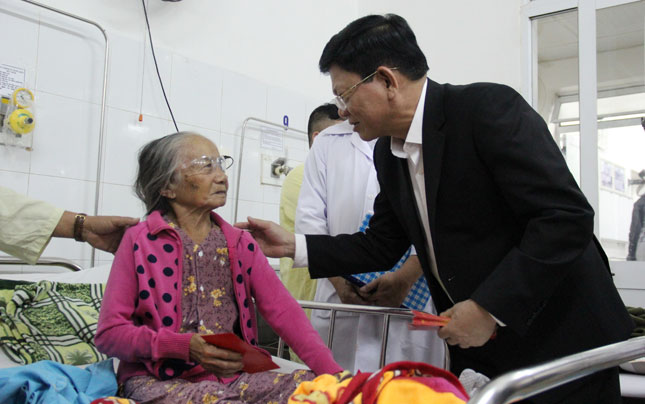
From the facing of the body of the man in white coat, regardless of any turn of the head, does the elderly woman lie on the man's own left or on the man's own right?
on the man's own right

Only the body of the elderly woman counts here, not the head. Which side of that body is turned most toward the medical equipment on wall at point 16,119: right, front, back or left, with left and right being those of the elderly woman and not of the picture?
back

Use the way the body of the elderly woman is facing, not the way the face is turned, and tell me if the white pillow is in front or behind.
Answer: behind

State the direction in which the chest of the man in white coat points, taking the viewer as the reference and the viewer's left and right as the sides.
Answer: facing the viewer and to the right of the viewer

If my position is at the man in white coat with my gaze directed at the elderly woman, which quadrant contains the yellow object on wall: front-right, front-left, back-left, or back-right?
front-right

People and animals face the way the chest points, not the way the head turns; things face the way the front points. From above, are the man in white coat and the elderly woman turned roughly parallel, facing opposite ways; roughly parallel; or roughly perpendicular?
roughly parallel

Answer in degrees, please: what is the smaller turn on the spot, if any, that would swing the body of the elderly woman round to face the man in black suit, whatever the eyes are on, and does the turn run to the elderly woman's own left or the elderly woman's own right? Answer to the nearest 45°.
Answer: approximately 45° to the elderly woman's own left

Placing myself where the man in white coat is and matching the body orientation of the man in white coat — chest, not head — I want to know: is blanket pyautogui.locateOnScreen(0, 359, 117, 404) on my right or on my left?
on my right

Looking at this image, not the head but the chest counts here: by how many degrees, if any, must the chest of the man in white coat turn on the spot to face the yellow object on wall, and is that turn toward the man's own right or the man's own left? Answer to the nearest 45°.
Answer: approximately 135° to the man's own right

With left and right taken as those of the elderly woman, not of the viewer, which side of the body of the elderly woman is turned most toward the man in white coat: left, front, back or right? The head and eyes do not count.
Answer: left

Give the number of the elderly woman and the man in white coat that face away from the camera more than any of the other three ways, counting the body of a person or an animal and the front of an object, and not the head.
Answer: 0

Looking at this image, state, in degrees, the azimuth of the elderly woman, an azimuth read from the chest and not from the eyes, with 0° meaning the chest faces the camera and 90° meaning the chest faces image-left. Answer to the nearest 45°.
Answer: approximately 315°
